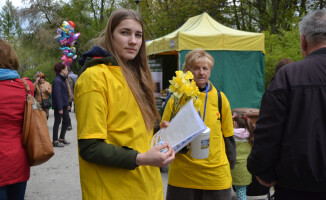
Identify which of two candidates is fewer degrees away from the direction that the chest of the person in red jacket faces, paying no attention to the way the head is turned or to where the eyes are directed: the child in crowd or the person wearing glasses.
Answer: the person wearing glasses

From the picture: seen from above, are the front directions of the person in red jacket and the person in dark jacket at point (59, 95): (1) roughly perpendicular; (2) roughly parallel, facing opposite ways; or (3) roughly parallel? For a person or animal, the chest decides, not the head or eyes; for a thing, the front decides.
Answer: roughly perpendicular

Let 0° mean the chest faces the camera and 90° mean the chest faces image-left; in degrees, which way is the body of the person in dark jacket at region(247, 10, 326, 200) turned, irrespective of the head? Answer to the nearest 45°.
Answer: approximately 180°

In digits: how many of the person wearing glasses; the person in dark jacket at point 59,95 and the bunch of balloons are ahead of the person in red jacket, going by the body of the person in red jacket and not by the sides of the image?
3

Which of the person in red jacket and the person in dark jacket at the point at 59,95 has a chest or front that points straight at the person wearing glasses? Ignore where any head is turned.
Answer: the person in red jacket

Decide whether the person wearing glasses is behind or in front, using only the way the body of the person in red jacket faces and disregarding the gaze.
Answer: in front

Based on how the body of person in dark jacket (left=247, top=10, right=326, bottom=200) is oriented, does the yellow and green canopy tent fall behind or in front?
in front

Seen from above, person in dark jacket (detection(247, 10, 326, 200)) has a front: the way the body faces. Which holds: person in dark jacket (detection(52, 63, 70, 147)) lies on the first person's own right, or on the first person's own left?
on the first person's own left
